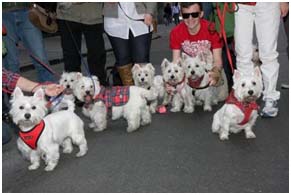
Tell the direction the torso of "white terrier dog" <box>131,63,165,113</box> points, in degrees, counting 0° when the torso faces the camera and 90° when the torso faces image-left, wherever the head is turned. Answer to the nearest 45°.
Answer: approximately 45°

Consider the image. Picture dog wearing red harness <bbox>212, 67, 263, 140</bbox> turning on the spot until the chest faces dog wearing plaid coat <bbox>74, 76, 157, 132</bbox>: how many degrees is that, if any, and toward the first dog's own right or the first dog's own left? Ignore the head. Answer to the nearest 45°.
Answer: approximately 135° to the first dog's own right

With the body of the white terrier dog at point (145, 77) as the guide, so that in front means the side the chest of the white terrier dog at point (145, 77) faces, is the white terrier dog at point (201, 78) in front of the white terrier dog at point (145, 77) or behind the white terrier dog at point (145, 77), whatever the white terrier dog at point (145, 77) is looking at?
behind

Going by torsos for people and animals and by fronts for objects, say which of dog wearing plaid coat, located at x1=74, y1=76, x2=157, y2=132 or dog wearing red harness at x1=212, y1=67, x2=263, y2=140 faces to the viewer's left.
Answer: the dog wearing plaid coat

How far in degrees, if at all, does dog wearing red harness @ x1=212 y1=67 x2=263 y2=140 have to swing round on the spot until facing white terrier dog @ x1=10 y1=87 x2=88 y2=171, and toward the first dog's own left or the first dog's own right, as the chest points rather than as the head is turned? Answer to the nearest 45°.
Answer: approximately 90° to the first dog's own right

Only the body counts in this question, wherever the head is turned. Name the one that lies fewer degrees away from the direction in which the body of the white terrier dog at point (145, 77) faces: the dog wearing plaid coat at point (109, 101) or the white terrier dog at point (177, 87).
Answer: the dog wearing plaid coat

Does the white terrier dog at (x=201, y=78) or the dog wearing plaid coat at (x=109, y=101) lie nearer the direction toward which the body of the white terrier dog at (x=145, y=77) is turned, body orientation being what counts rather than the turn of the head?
the dog wearing plaid coat

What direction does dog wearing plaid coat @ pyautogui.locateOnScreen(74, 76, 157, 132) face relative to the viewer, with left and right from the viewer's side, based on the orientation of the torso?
facing to the left of the viewer

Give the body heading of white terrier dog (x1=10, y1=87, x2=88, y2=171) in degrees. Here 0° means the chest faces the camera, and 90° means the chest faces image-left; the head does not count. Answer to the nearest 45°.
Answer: approximately 45°

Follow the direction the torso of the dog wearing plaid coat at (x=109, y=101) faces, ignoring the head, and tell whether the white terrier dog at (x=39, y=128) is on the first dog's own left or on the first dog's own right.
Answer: on the first dog's own left
